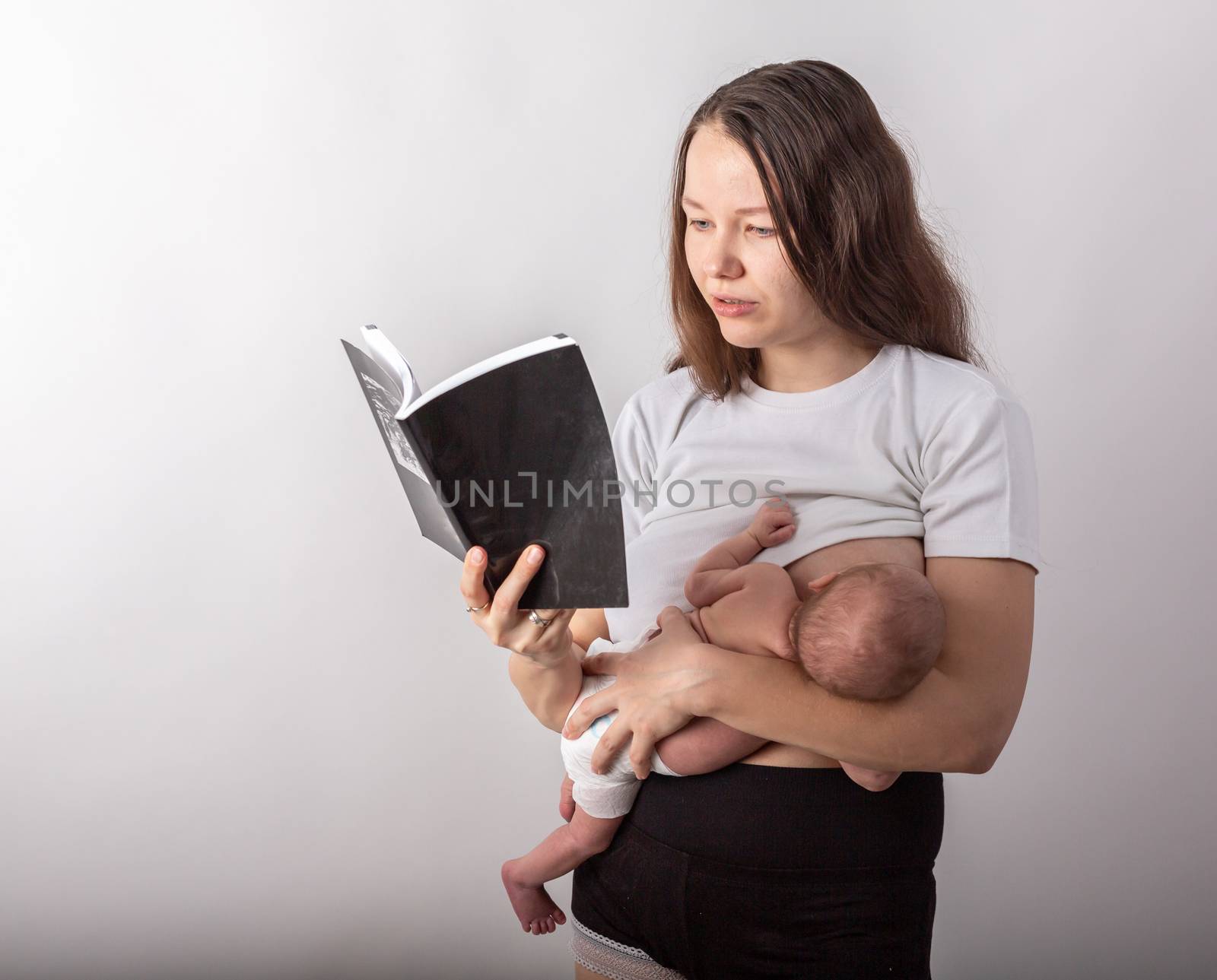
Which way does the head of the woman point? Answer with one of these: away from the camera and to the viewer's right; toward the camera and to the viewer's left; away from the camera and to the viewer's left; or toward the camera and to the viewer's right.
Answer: toward the camera and to the viewer's left

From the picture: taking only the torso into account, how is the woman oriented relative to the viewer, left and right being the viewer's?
facing the viewer and to the left of the viewer
